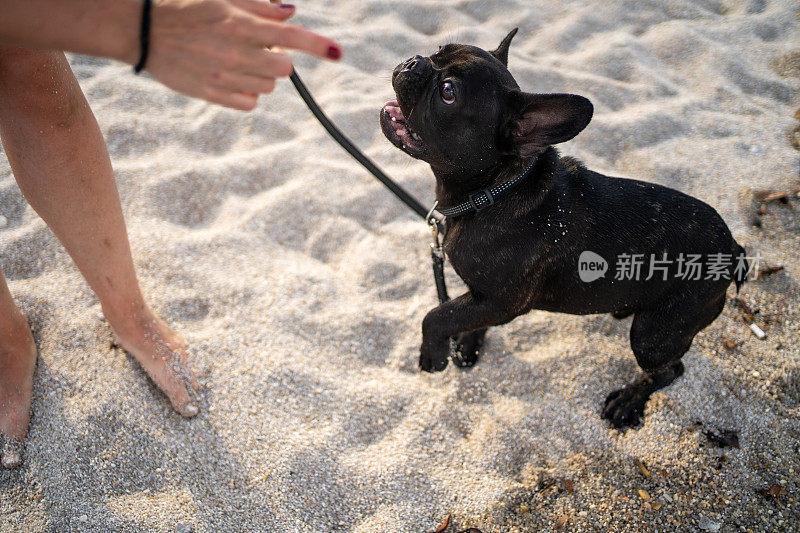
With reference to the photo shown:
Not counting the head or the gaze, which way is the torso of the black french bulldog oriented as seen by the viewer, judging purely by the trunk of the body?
to the viewer's left
